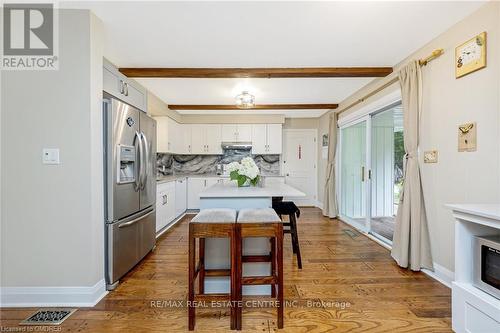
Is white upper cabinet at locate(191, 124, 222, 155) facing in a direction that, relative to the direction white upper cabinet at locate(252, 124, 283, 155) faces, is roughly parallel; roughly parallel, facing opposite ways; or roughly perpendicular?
roughly parallel

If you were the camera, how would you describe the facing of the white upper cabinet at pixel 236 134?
facing the viewer

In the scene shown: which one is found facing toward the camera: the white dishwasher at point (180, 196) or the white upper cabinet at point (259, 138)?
the white upper cabinet

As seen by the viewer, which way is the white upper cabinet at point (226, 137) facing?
toward the camera

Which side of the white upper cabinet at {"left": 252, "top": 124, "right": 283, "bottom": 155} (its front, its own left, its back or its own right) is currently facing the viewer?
front

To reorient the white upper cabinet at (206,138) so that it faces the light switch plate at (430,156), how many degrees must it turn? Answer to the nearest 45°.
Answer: approximately 45° to its left

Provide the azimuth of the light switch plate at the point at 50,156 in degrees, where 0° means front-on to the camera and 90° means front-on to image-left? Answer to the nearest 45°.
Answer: approximately 0°

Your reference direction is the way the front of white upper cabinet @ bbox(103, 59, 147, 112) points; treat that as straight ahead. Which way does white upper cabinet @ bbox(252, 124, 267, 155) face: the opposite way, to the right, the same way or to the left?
to the right

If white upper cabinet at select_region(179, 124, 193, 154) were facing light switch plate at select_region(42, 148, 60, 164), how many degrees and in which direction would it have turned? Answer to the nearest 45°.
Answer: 0° — it already faces it

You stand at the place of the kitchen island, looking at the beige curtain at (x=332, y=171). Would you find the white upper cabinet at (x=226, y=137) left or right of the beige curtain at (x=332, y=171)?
left

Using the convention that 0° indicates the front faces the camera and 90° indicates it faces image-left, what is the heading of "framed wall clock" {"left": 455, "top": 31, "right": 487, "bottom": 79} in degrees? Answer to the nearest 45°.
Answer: approximately 45°

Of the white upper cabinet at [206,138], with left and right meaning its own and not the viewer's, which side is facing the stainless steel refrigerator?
front

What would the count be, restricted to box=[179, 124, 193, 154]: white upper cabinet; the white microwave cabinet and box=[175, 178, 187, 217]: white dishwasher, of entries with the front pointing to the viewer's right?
1

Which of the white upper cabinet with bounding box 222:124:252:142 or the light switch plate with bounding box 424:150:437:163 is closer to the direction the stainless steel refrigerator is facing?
the light switch plate

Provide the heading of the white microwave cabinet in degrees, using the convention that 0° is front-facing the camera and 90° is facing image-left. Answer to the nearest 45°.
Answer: approximately 45°
